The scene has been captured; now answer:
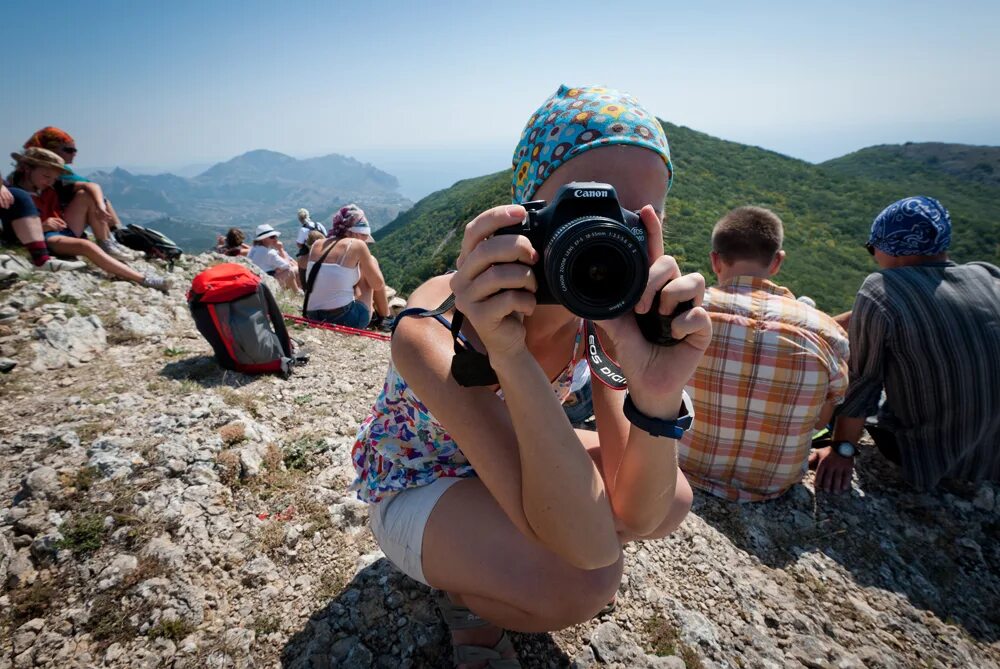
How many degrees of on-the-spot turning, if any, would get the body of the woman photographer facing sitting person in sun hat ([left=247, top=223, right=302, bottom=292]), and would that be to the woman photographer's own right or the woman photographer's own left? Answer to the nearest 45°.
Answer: approximately 180°

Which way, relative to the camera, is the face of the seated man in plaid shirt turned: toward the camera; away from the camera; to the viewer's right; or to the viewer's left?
away from the camera

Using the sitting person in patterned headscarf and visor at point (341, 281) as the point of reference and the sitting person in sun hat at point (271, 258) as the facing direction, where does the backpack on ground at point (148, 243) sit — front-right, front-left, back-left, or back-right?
front-left

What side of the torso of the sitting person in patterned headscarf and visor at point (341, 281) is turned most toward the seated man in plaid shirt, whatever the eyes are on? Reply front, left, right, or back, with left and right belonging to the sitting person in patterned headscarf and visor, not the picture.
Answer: right

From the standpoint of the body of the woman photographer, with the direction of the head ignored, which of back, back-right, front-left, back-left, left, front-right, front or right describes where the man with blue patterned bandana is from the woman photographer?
left

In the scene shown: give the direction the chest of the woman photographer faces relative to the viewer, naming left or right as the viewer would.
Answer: facing the viewer and to the right of the viewer

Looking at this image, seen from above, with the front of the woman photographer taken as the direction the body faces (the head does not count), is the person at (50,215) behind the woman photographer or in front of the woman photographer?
behind

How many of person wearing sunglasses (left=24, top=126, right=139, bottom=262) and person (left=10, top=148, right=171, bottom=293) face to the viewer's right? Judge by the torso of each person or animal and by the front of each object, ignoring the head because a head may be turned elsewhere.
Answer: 2

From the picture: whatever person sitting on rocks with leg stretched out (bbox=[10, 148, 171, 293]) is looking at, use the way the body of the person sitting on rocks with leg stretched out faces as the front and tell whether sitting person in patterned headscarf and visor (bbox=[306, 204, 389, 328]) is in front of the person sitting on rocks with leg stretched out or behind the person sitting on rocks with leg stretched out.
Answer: in front

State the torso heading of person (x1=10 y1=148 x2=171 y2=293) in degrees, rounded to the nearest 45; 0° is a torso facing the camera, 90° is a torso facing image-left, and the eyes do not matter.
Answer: approximately 270°

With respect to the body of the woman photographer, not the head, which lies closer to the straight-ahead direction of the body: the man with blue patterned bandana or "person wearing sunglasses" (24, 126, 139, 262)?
the man with blue patterned bandana

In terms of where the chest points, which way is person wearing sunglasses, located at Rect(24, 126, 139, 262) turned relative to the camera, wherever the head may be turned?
to the viewer's right

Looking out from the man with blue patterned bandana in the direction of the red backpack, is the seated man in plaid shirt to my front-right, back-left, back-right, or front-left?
front-left

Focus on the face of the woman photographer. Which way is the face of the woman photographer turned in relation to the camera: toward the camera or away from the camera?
toward the camera
